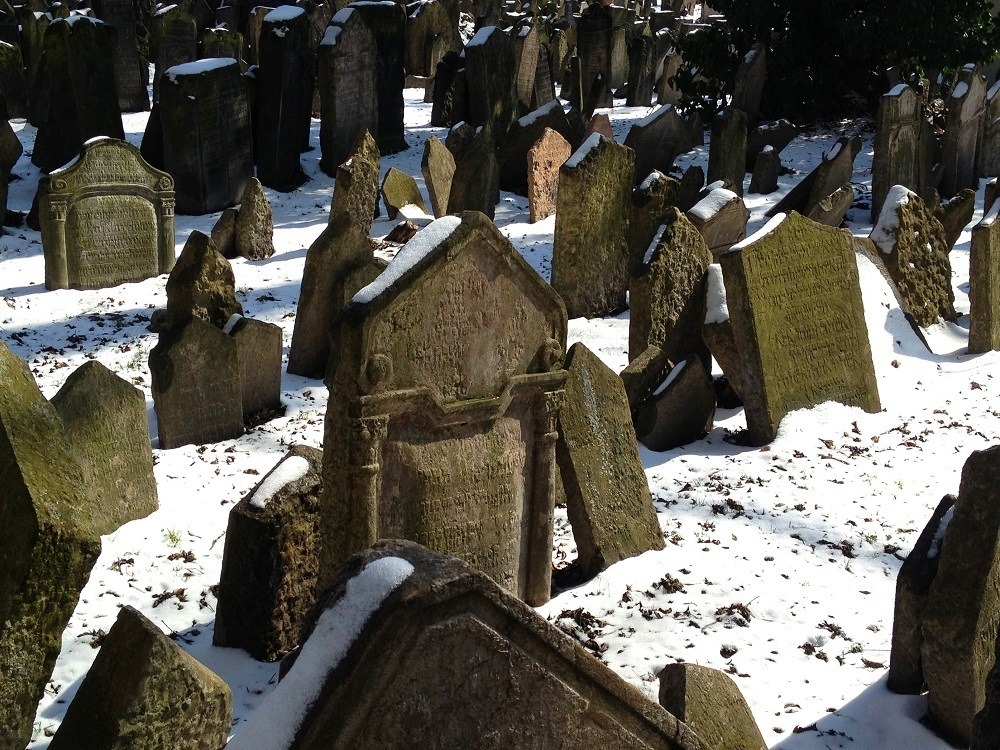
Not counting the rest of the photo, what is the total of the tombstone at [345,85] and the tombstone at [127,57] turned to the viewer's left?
0

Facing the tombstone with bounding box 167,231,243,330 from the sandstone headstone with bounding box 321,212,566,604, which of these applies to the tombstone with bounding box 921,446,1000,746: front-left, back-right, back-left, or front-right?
back-right

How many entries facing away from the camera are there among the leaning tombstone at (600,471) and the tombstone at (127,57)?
0

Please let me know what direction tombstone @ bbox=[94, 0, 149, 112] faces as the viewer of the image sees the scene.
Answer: facing the viewer

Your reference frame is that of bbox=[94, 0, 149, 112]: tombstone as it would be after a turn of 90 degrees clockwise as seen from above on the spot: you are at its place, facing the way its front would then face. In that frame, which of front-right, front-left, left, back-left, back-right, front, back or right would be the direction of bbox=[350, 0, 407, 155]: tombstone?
back-left

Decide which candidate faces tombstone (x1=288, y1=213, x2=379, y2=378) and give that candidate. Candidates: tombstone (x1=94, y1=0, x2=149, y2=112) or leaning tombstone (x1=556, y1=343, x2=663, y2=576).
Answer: tombstone (x1=94, y1=0, x2=149, y2=112)

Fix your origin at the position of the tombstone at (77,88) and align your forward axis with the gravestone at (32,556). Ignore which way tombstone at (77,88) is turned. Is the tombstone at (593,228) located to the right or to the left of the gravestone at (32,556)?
left

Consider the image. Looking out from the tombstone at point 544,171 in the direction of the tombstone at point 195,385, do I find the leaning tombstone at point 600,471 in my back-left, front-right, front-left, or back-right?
front-left

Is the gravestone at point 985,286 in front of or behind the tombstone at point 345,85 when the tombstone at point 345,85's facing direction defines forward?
in front

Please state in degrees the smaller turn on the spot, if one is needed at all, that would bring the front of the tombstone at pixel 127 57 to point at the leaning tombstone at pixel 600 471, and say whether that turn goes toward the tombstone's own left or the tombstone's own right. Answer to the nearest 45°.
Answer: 0° — it already faces it

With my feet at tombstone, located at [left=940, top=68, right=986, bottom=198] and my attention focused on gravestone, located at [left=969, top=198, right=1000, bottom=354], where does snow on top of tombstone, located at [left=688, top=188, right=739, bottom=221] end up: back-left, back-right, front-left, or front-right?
front-right

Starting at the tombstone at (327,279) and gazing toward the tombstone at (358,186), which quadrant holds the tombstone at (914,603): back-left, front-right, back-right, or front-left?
back-right

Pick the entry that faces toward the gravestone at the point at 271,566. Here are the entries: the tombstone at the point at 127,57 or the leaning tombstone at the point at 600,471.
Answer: the tombstone

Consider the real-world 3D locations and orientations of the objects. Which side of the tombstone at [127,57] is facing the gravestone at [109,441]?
front
